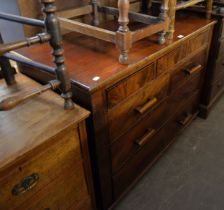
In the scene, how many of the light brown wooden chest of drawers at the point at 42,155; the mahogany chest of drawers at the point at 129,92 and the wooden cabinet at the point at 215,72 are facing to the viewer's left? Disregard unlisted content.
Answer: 0

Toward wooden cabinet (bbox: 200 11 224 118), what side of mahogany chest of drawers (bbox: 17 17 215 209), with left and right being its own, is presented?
left

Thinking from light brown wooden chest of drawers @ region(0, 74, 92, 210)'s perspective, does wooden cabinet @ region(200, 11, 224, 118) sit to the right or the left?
on its left

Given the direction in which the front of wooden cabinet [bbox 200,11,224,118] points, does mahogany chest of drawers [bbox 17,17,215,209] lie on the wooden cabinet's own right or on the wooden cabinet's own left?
on the wooden cabinet's own right

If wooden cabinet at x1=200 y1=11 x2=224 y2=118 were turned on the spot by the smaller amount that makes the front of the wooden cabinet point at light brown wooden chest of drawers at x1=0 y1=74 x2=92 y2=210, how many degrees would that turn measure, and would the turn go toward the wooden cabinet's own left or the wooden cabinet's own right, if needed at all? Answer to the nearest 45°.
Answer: approximately 45° to the wooden cabinet's own right

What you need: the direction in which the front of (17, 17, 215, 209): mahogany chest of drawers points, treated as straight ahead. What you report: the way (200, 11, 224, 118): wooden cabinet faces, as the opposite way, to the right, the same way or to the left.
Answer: the same way

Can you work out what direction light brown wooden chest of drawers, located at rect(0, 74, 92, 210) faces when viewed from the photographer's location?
facing the viewer and to the right of the viewer
